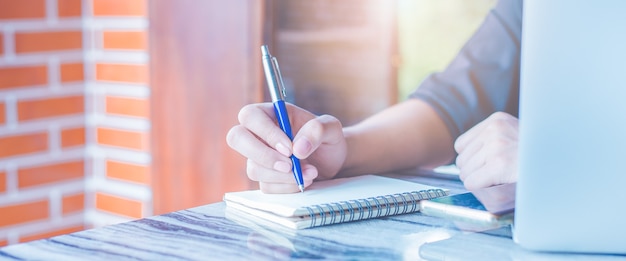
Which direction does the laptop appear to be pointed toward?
away from the camera
